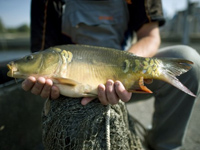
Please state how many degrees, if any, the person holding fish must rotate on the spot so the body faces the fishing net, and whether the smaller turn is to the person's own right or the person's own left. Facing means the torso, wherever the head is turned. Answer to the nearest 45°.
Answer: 0° — they already face it

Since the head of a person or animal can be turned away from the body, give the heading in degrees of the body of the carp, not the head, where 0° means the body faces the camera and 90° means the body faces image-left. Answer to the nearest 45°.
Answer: approximately 90°

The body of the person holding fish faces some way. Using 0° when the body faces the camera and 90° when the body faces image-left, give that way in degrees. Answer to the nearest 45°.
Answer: approximately 0°
